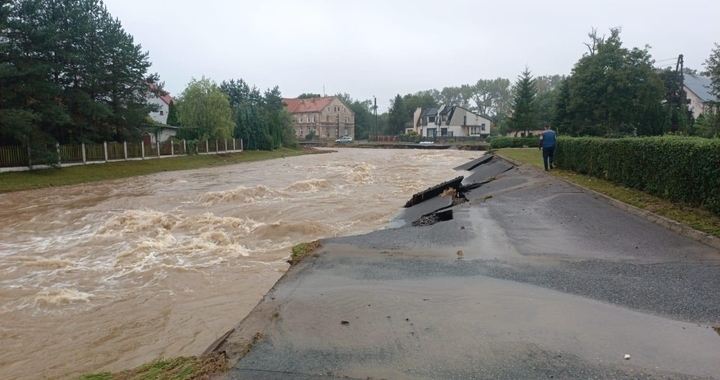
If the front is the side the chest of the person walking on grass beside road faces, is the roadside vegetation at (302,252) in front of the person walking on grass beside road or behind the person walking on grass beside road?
behind

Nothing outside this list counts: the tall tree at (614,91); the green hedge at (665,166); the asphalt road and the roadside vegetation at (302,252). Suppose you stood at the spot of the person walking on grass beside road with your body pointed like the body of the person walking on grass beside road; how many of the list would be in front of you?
1

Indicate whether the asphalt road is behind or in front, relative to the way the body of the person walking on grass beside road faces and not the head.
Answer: behind

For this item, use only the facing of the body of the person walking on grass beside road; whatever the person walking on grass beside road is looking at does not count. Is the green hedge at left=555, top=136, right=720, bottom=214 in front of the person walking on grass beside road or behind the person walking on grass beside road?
behind

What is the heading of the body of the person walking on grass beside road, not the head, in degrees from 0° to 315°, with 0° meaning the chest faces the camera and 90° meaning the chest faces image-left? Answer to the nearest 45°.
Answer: approximately 180°

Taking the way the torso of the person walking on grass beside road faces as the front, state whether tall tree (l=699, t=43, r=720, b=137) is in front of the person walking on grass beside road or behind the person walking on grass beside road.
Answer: in front

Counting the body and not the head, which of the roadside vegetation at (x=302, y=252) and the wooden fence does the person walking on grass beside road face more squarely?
the wooden fence
